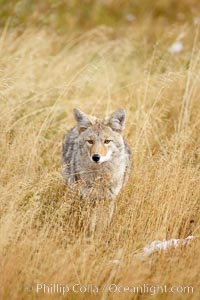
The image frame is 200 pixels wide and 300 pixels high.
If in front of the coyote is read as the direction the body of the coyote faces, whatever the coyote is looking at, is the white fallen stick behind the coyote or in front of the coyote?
in front

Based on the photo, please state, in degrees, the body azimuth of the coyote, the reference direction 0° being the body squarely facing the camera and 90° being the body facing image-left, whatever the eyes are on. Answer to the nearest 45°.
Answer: approximately 0°
